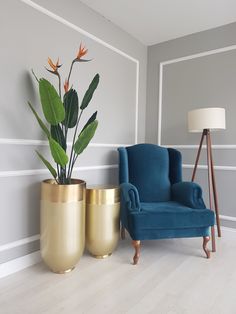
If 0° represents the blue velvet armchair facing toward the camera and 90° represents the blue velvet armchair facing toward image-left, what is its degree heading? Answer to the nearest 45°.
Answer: approximately 315°

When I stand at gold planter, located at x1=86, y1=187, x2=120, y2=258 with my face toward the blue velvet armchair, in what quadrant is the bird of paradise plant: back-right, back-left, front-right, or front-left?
back-right

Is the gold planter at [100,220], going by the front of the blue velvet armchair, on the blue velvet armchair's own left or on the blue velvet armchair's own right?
on the blue velvet armchair's own right

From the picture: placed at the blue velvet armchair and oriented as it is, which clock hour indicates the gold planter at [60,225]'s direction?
The gold planter is roughly at 3 o'clock from the blue velvet armchair.

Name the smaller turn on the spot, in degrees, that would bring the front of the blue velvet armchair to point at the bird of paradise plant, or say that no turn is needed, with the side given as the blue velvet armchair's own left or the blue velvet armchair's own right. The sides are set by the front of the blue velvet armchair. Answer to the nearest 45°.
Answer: approximately 90° to the blue velvet armchair's own right
